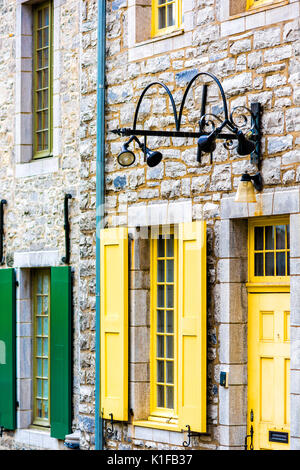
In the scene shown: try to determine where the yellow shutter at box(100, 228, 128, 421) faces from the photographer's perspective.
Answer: facing the viewer and to the left of the viewer

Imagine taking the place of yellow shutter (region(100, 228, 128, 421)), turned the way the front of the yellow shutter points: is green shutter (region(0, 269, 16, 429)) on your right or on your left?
on your right

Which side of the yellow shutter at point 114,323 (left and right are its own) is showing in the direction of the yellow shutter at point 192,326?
left

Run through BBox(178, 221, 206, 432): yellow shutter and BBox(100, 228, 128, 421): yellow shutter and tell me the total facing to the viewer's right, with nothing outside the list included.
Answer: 0

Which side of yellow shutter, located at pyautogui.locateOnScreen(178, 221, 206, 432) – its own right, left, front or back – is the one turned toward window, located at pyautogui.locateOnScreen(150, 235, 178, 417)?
right

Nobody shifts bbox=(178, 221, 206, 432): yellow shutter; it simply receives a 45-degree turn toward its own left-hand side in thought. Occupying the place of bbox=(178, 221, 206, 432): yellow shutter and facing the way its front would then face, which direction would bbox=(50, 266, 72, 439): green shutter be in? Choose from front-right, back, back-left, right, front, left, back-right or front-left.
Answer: back-right

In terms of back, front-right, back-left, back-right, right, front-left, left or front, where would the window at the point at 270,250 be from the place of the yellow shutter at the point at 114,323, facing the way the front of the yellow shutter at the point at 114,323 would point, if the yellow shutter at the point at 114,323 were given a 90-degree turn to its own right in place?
back
